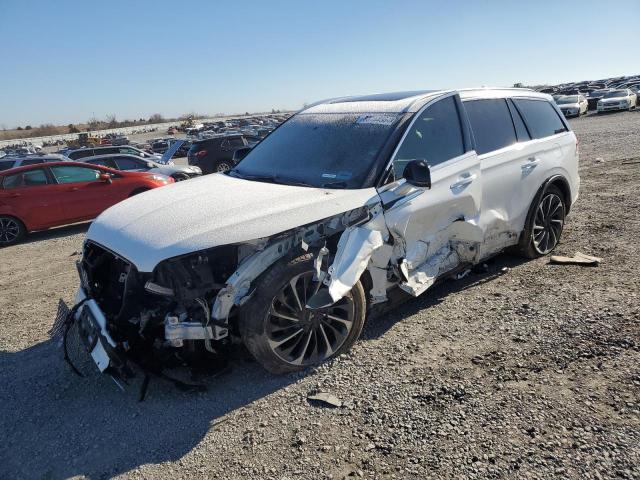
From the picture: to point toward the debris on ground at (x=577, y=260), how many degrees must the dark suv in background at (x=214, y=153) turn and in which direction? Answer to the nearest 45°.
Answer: approximately 135° to its right

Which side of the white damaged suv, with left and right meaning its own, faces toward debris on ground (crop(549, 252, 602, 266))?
back

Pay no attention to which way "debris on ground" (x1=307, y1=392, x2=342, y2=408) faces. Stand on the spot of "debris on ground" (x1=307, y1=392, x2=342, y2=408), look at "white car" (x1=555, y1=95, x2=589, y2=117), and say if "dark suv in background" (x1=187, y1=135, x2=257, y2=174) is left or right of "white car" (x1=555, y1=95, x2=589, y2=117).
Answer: left

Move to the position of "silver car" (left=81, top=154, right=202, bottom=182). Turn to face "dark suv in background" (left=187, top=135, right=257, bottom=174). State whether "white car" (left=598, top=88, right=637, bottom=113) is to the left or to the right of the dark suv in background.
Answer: right

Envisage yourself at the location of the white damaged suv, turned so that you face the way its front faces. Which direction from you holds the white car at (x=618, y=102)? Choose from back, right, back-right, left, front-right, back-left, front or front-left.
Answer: back

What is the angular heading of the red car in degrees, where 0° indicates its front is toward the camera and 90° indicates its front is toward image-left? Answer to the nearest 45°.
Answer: approximately 225°

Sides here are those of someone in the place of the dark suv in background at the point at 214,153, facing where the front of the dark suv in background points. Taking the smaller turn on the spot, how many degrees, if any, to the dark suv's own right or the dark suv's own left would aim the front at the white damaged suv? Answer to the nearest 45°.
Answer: approximately 135° to the dark suv's own right

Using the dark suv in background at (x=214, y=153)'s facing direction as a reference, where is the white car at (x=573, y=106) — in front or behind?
in front

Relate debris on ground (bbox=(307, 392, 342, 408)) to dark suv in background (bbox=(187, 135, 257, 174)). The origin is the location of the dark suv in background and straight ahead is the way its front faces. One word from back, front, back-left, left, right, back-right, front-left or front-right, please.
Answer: back-right

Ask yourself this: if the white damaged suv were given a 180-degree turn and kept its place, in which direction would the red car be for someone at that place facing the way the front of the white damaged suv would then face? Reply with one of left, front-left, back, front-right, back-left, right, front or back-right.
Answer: left

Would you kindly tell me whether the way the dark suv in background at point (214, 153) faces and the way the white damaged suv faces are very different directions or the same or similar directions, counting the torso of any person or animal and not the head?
very different directions

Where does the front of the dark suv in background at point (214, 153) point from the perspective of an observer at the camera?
facing away from the viewer and to the right of the viewer
